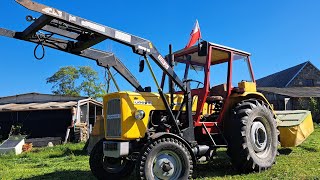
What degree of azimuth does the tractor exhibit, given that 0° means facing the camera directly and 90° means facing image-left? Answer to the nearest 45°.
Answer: approximately 45°

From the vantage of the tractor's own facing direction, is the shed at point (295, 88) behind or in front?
behind

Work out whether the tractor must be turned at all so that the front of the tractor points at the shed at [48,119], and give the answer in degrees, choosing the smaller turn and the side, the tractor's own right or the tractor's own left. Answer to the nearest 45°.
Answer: approximately 90° to the tractor's own right

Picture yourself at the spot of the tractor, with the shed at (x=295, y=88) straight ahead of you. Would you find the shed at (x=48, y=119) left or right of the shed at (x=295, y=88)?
left

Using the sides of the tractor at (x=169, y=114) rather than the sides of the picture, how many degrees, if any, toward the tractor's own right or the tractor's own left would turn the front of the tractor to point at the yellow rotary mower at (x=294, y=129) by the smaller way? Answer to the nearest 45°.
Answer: approximately 180°
